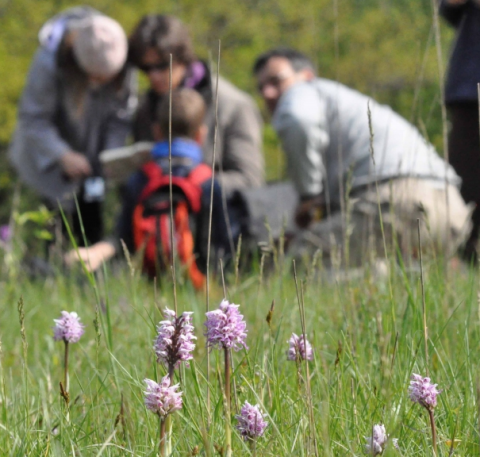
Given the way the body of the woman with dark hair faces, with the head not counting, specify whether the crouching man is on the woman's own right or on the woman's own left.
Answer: on the woman's own left

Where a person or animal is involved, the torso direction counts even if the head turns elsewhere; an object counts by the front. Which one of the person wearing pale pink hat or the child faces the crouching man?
the person wearing pale pink hat

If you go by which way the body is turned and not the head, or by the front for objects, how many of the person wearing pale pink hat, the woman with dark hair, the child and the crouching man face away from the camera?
1

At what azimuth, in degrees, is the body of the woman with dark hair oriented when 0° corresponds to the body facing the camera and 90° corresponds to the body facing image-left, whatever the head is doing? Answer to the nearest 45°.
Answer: approximately 45°

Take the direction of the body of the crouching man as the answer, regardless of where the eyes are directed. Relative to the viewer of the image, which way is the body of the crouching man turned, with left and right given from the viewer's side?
facing to the left of the viewer

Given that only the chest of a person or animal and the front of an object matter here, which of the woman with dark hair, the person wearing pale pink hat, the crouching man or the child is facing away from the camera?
the child

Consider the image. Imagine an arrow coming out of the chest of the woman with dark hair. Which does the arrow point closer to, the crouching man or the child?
the child

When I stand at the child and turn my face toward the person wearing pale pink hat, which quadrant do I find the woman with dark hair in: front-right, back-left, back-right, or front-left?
front-right

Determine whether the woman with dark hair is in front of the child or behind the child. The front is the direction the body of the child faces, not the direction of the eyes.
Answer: in front

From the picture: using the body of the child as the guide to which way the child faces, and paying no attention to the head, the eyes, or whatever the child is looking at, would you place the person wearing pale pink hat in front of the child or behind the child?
in front

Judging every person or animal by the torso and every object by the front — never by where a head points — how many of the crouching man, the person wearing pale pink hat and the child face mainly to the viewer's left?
1

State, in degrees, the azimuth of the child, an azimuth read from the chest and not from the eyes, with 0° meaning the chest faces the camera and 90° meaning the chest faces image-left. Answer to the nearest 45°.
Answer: approximately 180°

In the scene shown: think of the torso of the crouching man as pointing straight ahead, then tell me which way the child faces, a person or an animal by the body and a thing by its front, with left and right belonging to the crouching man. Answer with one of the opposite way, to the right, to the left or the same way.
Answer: to the right

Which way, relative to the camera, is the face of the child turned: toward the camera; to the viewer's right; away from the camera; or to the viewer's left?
away from the camera

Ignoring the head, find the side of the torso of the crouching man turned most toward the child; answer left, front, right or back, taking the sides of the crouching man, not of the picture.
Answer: front

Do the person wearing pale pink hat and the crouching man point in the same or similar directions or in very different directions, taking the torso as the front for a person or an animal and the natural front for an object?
very different directions

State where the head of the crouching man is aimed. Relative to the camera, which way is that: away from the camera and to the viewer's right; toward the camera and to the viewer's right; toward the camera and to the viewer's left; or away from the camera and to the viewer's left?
toward the camera and to the viewer's left

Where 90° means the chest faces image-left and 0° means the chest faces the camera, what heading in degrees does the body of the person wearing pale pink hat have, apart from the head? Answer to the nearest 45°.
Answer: approximately 315°
